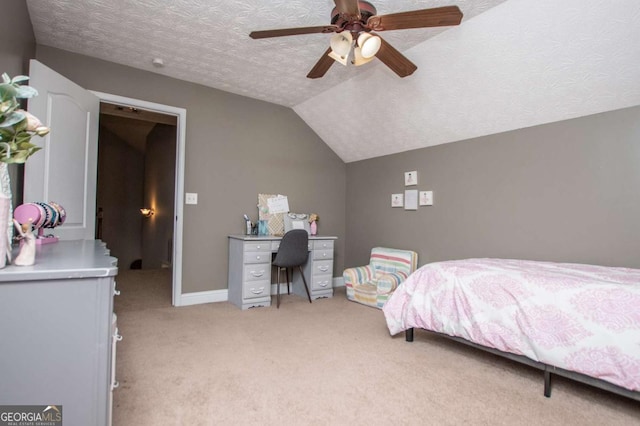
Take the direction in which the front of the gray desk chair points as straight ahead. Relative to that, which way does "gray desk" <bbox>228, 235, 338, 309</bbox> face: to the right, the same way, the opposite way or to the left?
the opposite way

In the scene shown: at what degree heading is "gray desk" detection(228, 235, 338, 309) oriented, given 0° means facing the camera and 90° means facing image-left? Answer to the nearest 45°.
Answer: approximately 315°

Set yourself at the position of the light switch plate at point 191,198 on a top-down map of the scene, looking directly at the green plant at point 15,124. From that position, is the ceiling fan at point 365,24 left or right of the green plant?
left

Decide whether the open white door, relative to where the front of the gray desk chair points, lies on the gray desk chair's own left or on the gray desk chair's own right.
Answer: on the gray desk chair's own left

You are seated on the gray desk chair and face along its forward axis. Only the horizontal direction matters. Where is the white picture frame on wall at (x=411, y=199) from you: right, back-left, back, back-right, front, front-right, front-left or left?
back-right

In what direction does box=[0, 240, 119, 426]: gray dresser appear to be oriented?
to the viewer's right

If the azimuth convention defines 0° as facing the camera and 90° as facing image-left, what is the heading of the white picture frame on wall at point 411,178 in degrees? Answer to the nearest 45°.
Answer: approximately 45°

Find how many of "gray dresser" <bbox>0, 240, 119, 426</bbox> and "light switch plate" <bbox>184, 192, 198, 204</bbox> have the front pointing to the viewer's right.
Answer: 1
